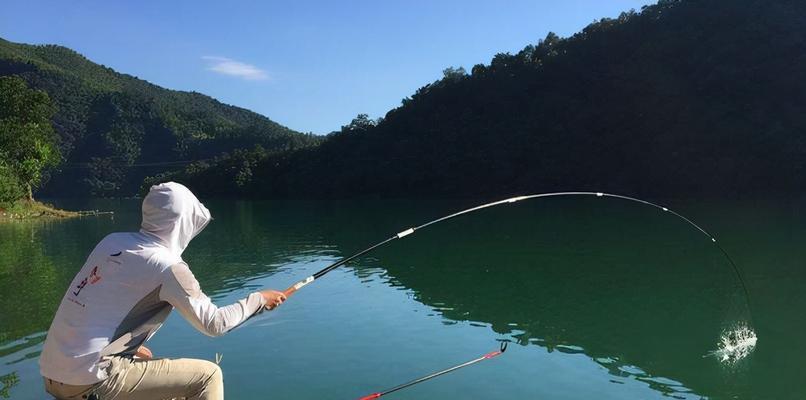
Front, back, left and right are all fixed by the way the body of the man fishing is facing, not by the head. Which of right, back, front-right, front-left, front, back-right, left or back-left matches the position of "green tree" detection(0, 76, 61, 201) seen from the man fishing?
front-left

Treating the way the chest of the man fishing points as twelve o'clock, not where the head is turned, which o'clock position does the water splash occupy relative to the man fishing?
The water splash is roughly at 1 o'clock from the man fishing.

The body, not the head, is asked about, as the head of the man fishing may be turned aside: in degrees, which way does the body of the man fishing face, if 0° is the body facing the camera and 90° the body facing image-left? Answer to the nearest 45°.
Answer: approximately 225°

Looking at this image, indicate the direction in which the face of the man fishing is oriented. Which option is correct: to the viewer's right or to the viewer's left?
to the viewer's right
